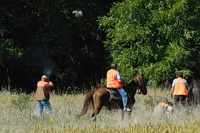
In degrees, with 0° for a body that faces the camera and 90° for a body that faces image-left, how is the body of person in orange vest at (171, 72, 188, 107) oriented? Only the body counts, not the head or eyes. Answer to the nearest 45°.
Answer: approximately 180°

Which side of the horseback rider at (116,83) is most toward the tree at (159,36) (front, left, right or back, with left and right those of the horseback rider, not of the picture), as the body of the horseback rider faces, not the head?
front

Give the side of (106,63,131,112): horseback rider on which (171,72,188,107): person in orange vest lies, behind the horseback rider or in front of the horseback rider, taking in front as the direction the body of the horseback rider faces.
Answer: in front

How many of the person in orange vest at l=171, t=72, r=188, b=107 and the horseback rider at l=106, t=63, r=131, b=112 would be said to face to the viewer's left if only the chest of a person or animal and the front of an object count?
0

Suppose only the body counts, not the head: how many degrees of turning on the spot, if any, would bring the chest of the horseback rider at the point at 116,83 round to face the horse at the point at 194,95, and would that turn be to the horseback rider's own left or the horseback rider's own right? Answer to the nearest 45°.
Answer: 0° — they already face it

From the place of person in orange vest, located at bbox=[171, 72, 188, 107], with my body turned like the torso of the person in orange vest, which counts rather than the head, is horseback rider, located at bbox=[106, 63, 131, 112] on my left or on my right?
on my left

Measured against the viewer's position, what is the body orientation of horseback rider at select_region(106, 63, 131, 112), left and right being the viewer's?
facing away from the viewer and to the right of the viewer
